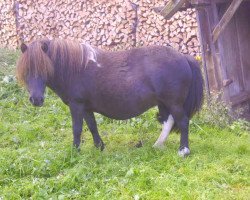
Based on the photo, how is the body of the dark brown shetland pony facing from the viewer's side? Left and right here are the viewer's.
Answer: facing to the left of the viewer

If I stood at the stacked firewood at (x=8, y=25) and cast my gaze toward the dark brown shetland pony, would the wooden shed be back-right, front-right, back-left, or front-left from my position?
front-left

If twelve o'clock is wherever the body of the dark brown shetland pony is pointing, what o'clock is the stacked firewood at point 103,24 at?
The stacked firewood is roughly at 3 o'clock from the dark brown shetland pony.

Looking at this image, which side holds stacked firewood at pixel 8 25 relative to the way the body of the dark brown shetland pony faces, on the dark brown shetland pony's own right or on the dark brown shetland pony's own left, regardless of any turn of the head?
on the dark brown shetland pony's own right

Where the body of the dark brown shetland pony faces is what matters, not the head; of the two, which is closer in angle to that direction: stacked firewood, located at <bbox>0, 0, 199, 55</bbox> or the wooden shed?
the stacked firewood

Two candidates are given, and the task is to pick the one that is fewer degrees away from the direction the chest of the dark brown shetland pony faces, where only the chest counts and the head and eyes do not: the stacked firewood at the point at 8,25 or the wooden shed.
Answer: the stacked firewood

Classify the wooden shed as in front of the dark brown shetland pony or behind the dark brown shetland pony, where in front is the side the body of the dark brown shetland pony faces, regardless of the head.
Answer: behind
